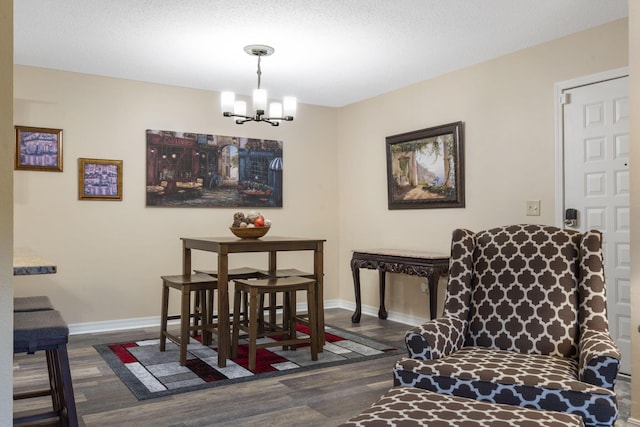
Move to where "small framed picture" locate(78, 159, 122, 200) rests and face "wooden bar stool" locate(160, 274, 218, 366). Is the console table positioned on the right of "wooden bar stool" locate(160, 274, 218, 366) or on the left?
left

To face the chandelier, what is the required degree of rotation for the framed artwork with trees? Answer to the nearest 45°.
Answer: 0° — it already faces it

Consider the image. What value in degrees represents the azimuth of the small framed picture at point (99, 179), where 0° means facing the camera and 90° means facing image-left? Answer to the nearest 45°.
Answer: approximately 0°

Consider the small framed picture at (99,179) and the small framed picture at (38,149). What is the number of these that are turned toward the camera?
2

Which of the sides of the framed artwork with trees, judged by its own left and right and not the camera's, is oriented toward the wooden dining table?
front

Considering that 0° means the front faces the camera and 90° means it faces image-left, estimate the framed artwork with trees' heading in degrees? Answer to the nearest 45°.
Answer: approximately 45°

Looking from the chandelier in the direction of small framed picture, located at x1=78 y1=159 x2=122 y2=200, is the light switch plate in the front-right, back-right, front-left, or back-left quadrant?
back-right

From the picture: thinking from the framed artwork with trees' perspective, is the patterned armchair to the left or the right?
on its left

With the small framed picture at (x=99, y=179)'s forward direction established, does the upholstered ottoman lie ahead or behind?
ahead

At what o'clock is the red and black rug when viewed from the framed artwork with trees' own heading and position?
The red and black rug is roughly at 12 o'clock from the framed artwork with trees.

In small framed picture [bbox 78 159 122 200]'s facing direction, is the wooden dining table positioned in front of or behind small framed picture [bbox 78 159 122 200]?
in front

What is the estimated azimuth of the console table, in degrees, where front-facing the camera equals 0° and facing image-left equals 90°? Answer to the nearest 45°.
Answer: approximately 45°

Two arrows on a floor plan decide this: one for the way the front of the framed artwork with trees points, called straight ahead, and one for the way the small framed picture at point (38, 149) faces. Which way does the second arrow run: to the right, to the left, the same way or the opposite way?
to the left

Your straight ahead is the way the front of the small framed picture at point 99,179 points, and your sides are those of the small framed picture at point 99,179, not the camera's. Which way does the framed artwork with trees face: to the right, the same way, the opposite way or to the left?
to the right

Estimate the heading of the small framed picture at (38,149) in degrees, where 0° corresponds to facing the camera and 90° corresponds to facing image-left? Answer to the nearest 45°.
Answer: approximately 0°
